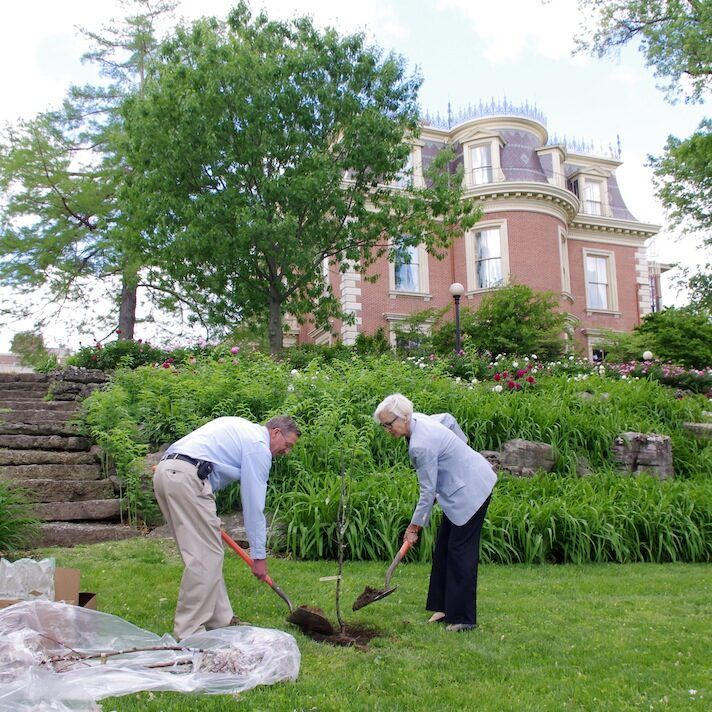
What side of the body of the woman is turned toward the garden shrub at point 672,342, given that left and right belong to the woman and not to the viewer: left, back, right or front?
right

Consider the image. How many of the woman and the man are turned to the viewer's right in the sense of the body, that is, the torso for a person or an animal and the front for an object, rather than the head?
1

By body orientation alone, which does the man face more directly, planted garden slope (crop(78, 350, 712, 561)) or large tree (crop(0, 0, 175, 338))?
the planted garden slope

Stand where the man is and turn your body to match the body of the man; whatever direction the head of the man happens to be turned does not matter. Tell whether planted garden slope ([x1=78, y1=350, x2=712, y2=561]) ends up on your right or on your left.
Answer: on your left

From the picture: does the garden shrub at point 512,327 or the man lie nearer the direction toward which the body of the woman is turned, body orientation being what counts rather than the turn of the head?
the man

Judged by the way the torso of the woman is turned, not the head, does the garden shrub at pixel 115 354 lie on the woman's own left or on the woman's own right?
on the woman's own right

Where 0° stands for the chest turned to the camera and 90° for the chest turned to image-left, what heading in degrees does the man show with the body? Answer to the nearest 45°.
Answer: approximately 270°

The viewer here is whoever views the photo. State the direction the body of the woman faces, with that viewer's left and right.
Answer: facing to the left of the viewer

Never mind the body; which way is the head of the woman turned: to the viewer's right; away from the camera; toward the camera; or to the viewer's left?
to the viewer's left

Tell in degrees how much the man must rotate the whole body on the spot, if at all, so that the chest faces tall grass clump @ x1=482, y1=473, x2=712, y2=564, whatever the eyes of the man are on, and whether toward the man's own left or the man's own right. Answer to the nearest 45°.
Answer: approximately 45° to the man's own left

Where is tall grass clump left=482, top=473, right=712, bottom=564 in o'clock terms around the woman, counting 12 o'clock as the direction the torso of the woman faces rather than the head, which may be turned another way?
The tall grass clump is roughly at 4 o'clock from the woman.

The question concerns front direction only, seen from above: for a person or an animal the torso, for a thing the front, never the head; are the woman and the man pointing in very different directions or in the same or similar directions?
very different directions
